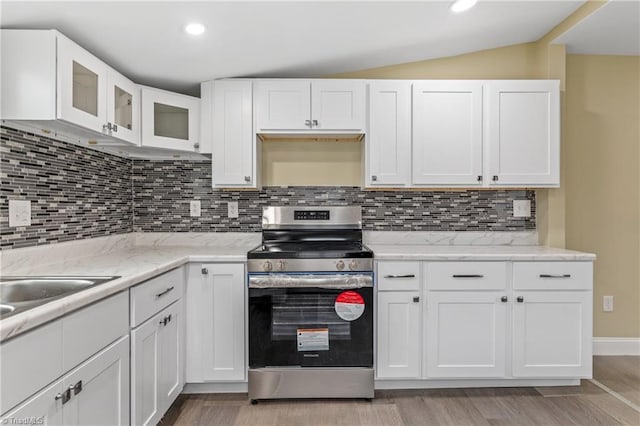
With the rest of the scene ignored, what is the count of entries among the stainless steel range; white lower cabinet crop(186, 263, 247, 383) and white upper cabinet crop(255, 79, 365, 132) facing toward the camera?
3

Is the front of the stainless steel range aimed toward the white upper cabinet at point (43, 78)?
no

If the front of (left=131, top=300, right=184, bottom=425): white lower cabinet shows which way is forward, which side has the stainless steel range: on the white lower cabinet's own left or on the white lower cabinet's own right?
on the white lower cabinet's own left

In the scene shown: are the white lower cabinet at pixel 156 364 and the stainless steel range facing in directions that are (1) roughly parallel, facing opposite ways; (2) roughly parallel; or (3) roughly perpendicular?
roughly perpendicular

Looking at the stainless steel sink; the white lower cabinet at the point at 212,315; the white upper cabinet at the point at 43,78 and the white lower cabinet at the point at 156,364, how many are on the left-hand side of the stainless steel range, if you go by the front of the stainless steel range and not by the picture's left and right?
0

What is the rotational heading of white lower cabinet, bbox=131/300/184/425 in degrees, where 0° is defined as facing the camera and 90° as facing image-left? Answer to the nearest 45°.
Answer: approximately 315°

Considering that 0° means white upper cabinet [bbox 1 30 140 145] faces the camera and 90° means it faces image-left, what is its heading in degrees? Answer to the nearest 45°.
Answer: approximately 315°

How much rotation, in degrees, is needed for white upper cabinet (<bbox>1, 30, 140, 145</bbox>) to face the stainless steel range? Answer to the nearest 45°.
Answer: approximately 45° to its left

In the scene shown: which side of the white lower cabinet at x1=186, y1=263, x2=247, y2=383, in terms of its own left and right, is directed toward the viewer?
front

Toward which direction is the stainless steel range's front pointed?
toward the camera

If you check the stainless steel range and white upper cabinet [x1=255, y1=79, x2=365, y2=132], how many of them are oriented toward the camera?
2

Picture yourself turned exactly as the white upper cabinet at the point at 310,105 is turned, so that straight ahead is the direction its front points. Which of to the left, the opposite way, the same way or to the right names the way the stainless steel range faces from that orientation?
the same way

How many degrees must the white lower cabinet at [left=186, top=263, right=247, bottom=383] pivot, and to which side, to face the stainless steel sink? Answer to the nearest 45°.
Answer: approximately 45° to its right
